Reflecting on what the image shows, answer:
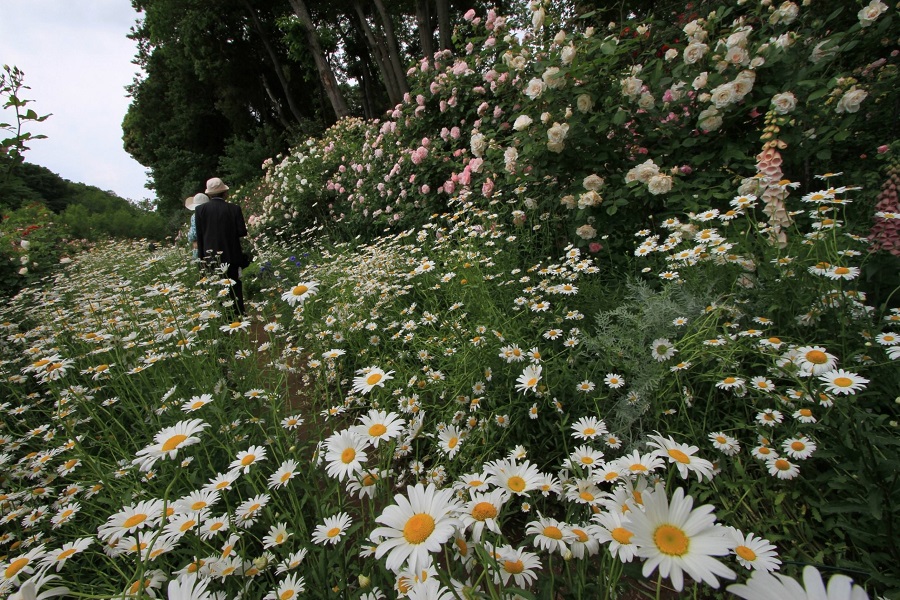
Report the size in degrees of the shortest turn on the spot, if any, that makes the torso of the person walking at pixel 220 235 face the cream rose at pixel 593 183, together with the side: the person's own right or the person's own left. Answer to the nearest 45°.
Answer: approximately 135° to the person's own right

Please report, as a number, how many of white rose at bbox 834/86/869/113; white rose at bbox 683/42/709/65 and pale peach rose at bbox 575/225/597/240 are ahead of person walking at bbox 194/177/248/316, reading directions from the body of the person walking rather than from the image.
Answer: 0

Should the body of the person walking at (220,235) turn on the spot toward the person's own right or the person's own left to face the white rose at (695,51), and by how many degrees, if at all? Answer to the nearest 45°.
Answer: approximately 135° to the person's own right

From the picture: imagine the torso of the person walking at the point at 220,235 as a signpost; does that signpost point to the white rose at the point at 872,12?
no

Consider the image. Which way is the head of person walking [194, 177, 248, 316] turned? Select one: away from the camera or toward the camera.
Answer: away from the camera

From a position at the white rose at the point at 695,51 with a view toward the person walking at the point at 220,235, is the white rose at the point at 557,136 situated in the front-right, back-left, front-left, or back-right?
front-right

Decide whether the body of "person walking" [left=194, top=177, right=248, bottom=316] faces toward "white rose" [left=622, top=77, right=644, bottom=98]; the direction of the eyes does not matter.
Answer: no

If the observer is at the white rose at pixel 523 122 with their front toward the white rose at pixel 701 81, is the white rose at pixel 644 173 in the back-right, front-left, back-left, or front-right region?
front-right

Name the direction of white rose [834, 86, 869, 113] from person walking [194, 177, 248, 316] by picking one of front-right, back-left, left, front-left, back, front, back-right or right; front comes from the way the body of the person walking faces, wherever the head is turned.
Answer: back-right

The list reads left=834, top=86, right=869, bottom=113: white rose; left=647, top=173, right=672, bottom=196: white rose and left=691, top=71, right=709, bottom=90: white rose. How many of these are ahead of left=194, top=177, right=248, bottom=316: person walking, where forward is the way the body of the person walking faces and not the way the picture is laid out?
0

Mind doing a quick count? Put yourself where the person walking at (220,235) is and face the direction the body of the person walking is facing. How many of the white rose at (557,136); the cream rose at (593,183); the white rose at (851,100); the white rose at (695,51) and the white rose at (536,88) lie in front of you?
0

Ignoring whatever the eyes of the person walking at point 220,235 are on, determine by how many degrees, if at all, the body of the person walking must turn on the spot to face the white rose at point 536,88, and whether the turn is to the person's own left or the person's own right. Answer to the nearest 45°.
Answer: approximately 135° to the person's own right

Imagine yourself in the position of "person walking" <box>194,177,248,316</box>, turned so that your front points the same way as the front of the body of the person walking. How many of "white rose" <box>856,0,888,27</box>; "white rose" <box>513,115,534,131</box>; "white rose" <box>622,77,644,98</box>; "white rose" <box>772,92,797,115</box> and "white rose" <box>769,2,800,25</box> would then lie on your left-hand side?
0

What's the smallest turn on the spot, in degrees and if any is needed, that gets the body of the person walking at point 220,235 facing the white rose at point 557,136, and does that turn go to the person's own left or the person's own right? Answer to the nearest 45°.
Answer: approximately 135° to the person's own right

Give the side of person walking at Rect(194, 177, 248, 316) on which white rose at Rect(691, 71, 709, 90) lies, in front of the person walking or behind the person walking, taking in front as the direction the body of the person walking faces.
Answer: behind

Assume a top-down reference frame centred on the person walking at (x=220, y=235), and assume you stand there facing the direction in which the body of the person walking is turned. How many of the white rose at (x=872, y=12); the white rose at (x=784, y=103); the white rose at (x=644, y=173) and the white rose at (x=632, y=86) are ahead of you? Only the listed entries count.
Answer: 0

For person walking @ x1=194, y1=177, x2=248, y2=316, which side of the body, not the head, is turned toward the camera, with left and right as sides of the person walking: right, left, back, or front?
back

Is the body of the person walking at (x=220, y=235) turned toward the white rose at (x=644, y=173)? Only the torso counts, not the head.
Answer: no
